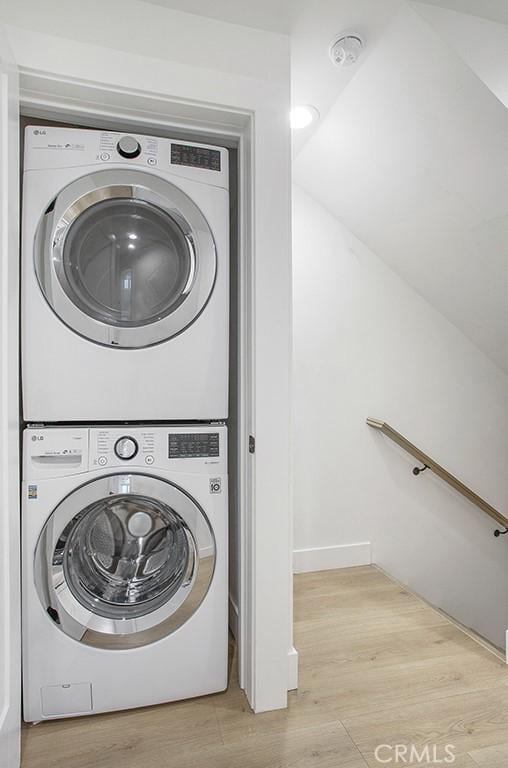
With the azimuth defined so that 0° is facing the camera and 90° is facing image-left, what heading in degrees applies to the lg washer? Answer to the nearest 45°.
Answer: approximately 0°

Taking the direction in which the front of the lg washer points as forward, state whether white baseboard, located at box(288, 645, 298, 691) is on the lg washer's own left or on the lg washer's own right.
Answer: on the lg washer's own left

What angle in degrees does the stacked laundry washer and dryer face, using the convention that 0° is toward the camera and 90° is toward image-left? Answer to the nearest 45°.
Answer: approximately 0°
